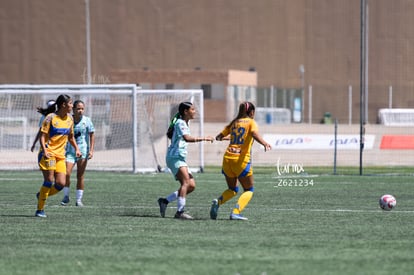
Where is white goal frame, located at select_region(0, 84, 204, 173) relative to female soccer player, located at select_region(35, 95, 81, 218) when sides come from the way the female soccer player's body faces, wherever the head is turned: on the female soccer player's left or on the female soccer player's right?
on the female soccer player's left

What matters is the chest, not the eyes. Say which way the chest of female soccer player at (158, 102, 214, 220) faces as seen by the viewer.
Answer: to the viewer's right

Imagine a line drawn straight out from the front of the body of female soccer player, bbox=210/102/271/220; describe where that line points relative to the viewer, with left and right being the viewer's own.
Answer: facing away from the viewer and to the right of the viewer

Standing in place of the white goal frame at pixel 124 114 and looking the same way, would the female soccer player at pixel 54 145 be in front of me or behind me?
in front

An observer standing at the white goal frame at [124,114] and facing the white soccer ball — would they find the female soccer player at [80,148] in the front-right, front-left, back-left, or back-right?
front-right

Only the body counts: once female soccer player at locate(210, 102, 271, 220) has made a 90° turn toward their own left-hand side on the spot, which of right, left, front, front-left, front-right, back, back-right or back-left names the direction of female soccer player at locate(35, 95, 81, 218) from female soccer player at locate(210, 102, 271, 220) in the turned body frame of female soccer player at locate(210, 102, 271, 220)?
front-left

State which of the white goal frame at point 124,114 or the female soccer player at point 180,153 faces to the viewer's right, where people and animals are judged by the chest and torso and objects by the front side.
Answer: the female soccer player

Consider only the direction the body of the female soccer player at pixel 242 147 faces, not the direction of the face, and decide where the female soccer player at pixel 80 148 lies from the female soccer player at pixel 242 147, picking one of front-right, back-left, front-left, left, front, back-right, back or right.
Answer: left

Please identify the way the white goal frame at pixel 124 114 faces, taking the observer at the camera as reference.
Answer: facing the viewer and to the left of the viewer

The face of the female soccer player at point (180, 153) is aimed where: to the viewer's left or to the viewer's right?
to the viewer's right

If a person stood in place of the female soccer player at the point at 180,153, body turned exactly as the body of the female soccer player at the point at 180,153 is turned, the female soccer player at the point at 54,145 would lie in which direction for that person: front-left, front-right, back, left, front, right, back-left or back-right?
back

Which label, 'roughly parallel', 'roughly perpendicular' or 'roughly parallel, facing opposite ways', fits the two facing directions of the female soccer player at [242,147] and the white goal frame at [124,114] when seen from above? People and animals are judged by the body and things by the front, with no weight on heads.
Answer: roughly parallel, facing opposite ways

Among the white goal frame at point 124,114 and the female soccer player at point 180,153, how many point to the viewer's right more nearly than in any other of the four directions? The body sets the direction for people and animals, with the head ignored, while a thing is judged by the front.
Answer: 1

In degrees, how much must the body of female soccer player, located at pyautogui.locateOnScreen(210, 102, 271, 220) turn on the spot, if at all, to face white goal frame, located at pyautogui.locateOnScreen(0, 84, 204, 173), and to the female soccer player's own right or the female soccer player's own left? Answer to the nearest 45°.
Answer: approximately 45° to the female soccer player's own left

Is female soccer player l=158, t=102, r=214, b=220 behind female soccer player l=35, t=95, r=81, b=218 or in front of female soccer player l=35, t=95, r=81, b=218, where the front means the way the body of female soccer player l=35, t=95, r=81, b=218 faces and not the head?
in front

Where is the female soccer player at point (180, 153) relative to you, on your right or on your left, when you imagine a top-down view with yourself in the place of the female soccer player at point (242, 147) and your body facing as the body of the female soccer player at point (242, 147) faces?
on your left

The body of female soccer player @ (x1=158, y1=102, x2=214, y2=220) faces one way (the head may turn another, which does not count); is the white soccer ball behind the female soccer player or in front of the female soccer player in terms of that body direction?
in front
